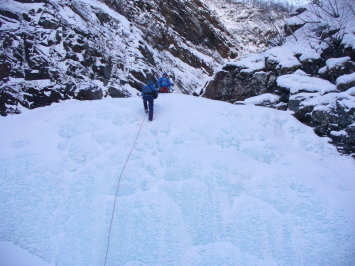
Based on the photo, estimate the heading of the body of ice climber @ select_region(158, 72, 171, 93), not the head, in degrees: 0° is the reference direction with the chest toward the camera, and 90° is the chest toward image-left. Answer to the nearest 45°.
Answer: approximately 0°
